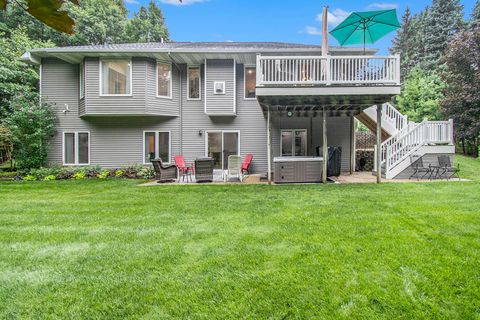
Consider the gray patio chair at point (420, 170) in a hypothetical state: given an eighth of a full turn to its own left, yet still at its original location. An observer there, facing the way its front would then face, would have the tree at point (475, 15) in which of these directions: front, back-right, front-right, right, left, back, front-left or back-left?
left

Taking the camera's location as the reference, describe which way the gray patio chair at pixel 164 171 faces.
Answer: facing to the right of the viewer

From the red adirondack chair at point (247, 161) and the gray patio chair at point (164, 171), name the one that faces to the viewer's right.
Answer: the gray patio chair
